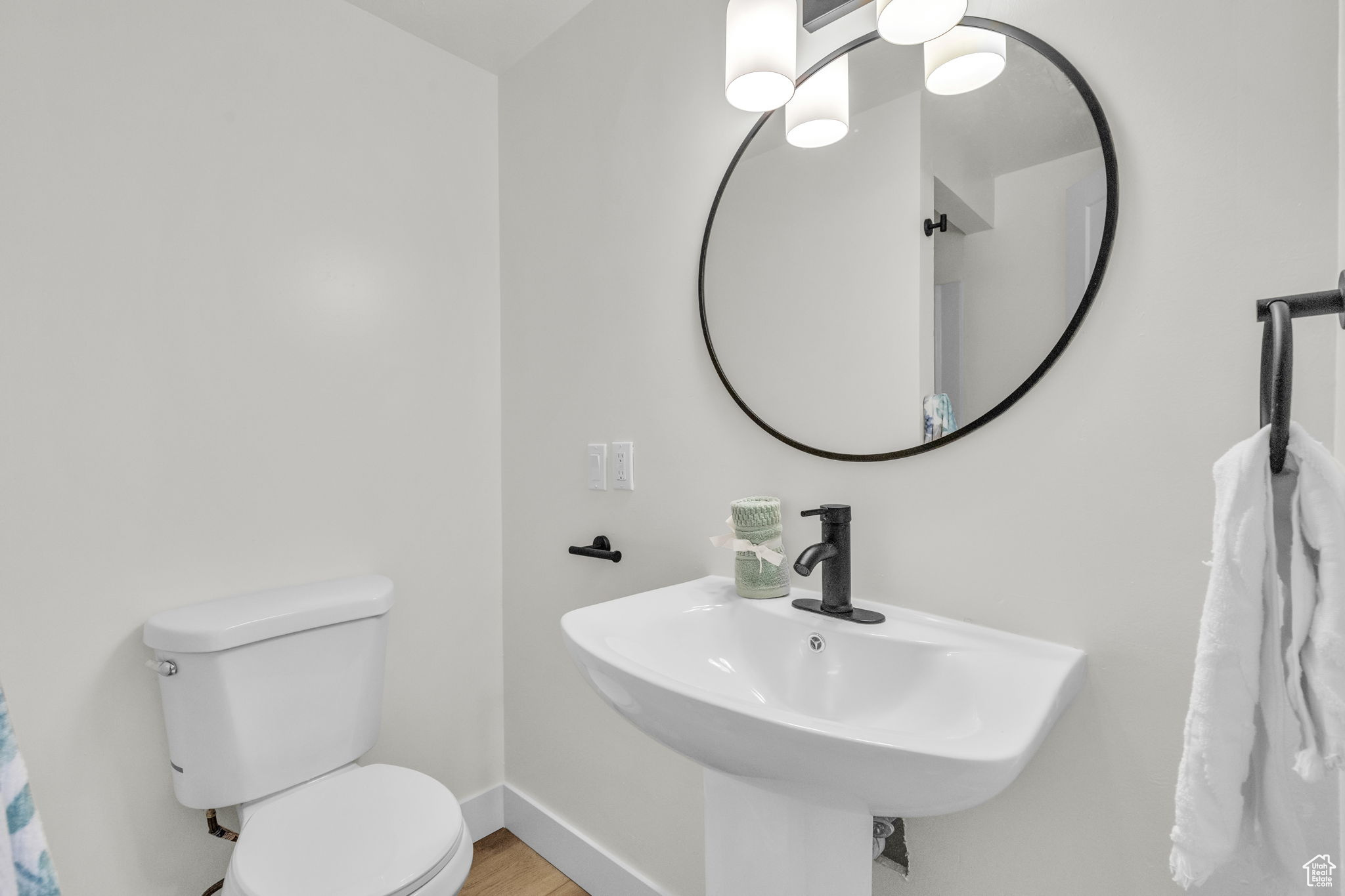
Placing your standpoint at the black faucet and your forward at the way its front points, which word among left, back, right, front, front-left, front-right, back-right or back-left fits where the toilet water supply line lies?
front-right

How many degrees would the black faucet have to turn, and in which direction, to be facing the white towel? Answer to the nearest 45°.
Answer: approximately 90° to its left

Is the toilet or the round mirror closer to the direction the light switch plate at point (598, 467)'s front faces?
the toilet

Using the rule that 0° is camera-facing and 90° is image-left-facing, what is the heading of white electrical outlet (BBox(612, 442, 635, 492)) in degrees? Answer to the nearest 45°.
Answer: approximately 45°

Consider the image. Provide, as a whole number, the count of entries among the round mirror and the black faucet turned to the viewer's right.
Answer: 0

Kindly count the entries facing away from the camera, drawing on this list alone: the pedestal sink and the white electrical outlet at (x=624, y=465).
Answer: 0

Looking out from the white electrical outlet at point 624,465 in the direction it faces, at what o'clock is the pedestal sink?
The pedestal sink is roughly at 10 o'clock from the white electrical outlet.

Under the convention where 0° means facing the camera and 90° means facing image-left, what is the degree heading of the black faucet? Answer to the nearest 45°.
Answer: approximately 45°
